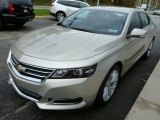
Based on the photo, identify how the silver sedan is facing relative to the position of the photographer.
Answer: facing the viewer and to the left of the viewer

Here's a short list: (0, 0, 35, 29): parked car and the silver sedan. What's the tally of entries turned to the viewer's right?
0

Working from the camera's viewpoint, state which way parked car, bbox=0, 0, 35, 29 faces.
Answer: facing away from the viewer and to the left of the viewer

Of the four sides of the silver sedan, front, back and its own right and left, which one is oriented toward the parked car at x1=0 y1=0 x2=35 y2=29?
right

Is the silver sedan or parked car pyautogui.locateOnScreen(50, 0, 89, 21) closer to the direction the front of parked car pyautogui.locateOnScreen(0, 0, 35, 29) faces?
the parked car

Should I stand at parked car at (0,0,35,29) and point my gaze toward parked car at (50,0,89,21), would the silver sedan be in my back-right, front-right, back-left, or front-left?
back-right

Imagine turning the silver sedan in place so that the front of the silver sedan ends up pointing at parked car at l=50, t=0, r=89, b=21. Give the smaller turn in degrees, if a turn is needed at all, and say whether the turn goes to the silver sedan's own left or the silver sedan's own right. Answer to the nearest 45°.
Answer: approximately 135° to the silver sedan's own right

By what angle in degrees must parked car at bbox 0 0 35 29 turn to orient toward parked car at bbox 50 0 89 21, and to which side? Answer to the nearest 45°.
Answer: approximately 90° to its right

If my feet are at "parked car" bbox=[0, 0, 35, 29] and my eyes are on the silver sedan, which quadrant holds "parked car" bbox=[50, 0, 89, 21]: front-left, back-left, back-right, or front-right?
back-left
